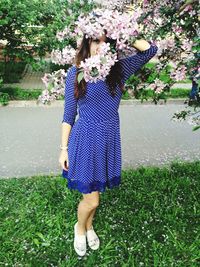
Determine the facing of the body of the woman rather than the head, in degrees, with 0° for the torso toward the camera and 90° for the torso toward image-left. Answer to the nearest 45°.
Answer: approximately 0°
